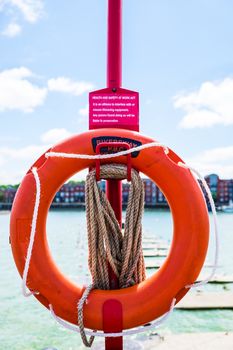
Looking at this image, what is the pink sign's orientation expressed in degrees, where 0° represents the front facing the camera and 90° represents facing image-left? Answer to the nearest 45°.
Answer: approximately 0°
